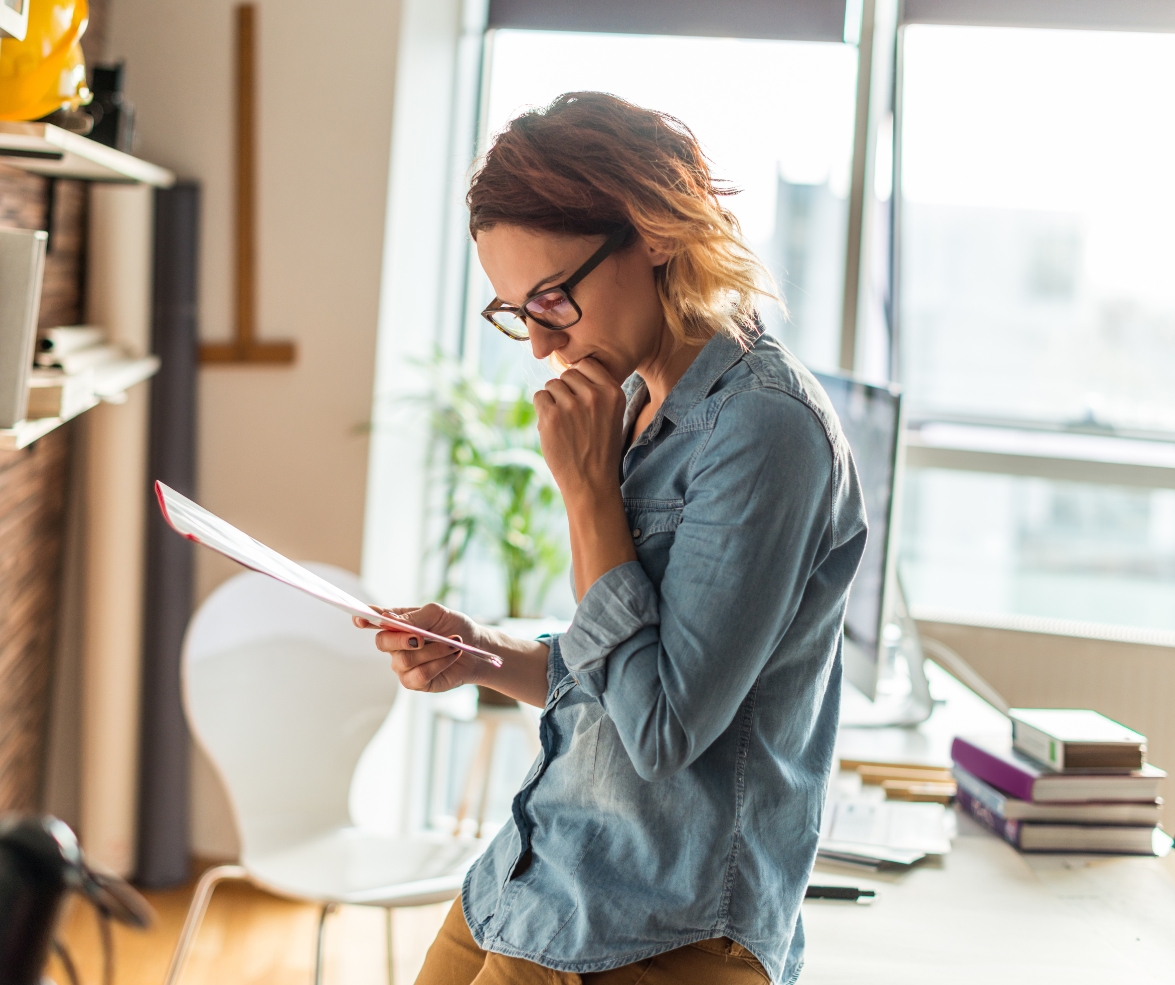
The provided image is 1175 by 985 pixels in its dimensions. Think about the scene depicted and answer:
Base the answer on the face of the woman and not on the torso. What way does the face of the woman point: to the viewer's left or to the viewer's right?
to the viewer's left

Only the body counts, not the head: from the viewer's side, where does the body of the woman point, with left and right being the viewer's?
facing to the left of the viewer

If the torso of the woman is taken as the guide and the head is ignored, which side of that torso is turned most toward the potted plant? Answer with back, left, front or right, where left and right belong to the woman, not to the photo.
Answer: right

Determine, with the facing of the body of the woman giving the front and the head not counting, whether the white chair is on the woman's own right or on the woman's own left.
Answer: on the woman's own right

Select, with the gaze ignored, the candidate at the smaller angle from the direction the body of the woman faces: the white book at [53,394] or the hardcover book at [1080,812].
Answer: the white book
